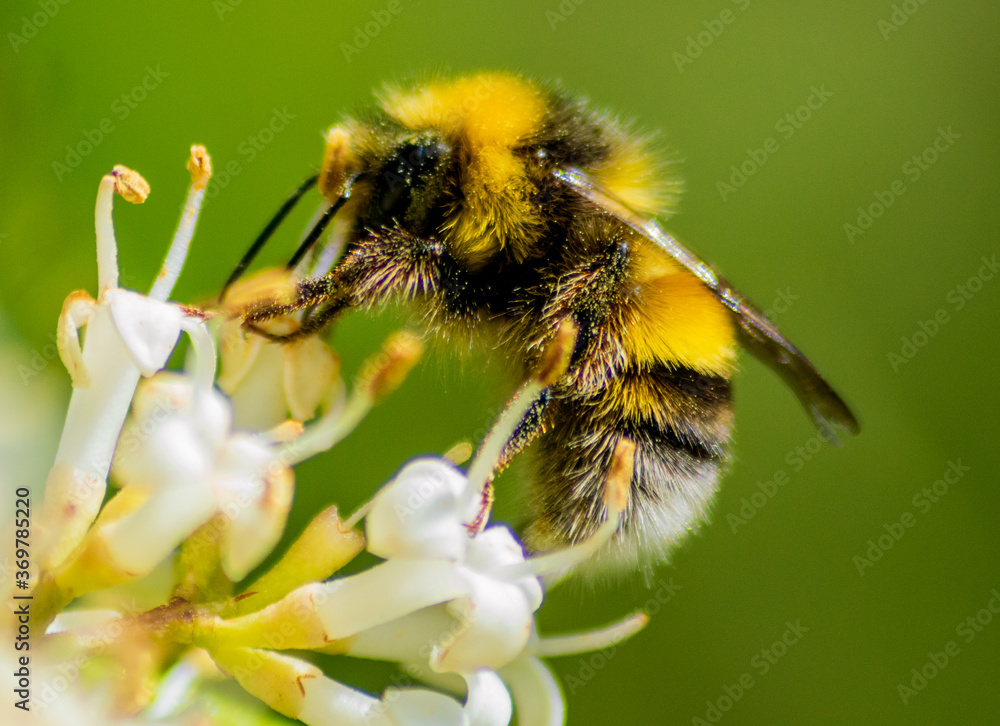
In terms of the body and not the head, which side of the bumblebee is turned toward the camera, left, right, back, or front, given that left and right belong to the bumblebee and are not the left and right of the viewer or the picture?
left
